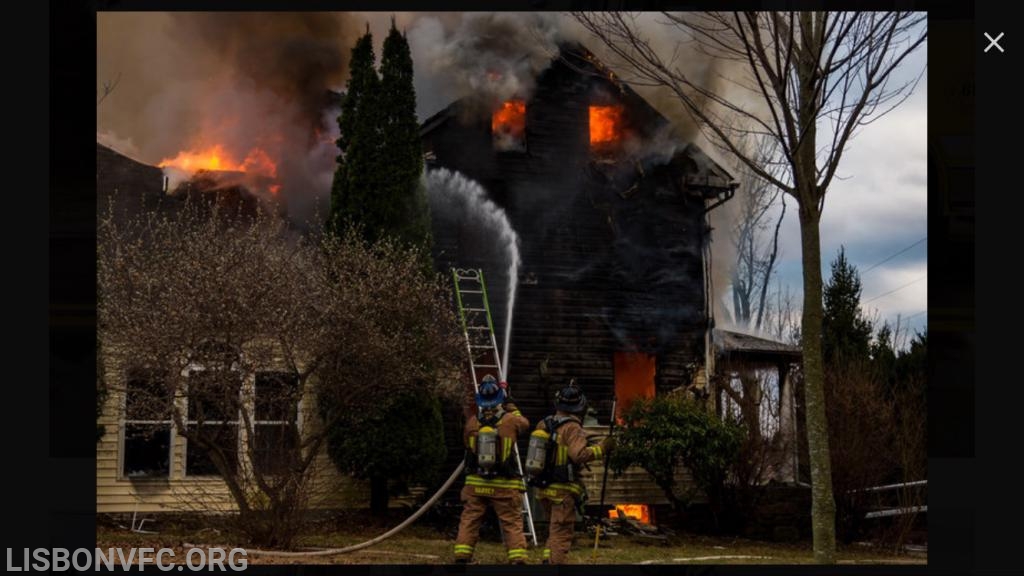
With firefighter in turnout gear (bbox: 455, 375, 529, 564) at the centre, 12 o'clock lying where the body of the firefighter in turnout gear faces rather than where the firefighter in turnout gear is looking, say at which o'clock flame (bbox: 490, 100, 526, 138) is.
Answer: The flame is roughly at 12 o'clock from the firefighter in turnout gear.

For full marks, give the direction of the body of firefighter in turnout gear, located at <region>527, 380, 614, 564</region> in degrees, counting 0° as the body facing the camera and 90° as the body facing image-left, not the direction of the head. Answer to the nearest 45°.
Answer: approximately 225°

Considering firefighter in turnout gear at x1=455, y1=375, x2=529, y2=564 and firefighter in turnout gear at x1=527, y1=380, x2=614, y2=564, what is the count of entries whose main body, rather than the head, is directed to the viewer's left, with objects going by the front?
0

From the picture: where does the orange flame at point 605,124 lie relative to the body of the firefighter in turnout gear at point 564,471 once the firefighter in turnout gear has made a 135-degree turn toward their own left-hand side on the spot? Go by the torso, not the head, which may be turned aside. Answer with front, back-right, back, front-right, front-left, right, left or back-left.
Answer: right

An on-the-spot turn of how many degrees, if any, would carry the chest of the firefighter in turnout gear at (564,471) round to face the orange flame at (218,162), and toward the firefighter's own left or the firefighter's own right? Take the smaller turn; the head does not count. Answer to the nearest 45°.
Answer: approximately 90° to the firefighter's own left

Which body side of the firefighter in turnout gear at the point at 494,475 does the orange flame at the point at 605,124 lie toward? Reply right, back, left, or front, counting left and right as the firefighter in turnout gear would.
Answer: front

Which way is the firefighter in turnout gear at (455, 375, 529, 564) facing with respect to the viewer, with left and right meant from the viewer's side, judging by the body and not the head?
facing away from the viewer

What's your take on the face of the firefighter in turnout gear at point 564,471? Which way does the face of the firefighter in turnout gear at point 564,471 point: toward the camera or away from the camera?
away from the camera

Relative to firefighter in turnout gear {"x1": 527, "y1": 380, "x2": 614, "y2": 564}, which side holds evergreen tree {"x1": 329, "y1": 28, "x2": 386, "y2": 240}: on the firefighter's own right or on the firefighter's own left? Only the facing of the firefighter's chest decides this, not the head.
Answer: on the firefighter's own left

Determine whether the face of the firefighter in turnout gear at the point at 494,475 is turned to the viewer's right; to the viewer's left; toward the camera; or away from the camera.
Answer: away from the camera
